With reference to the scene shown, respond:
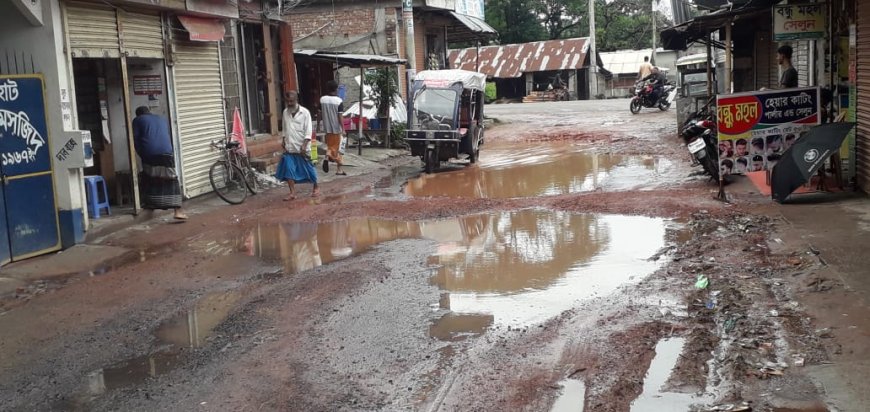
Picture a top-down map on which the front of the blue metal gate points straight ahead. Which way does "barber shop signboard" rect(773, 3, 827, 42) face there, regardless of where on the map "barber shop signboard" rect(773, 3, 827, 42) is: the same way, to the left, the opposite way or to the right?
to the right

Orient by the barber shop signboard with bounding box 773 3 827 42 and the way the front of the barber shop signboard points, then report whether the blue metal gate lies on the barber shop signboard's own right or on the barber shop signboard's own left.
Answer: on the barber shop signboard's own right

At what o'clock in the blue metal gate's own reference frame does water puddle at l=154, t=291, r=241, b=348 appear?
The water puddle is roughly at 1 o'clock from the blue metal gate.

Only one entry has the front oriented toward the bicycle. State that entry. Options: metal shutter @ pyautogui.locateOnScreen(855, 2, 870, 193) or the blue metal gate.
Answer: the metal shutter

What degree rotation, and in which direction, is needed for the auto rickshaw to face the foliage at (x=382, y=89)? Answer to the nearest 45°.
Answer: approximately 135° to its right

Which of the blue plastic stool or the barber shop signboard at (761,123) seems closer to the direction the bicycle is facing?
the blue plastic stool

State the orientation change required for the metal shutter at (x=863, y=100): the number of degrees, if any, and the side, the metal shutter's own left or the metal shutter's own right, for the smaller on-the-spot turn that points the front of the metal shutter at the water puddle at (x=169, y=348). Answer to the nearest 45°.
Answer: approximately 45° to the metal shutter's own left

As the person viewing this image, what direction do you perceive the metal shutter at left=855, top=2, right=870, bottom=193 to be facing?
facing to the left of the viewer

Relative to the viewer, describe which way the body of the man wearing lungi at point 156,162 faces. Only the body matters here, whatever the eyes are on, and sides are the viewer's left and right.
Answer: facing away from the viewer and to the left of the viewer

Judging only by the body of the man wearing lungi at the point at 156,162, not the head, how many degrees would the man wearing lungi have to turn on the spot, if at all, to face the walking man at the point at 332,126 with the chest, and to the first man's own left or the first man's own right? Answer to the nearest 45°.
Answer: approximately 90° to the first man's own right
